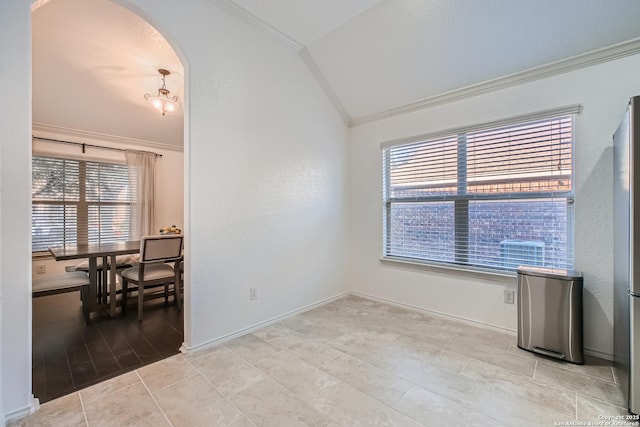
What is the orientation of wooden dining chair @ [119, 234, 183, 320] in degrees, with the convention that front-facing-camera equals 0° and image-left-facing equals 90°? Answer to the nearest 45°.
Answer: approximately 135°

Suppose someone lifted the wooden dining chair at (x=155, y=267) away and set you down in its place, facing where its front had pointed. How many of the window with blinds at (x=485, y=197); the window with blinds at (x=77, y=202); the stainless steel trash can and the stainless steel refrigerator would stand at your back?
3

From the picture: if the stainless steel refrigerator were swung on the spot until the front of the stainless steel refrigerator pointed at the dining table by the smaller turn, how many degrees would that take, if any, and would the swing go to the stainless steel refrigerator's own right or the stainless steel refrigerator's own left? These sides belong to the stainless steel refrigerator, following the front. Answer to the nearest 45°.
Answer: approximately 45° to the stainless steel refrigerator's own right

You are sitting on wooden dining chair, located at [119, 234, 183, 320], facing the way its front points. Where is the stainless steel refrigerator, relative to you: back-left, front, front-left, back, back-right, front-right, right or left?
back
